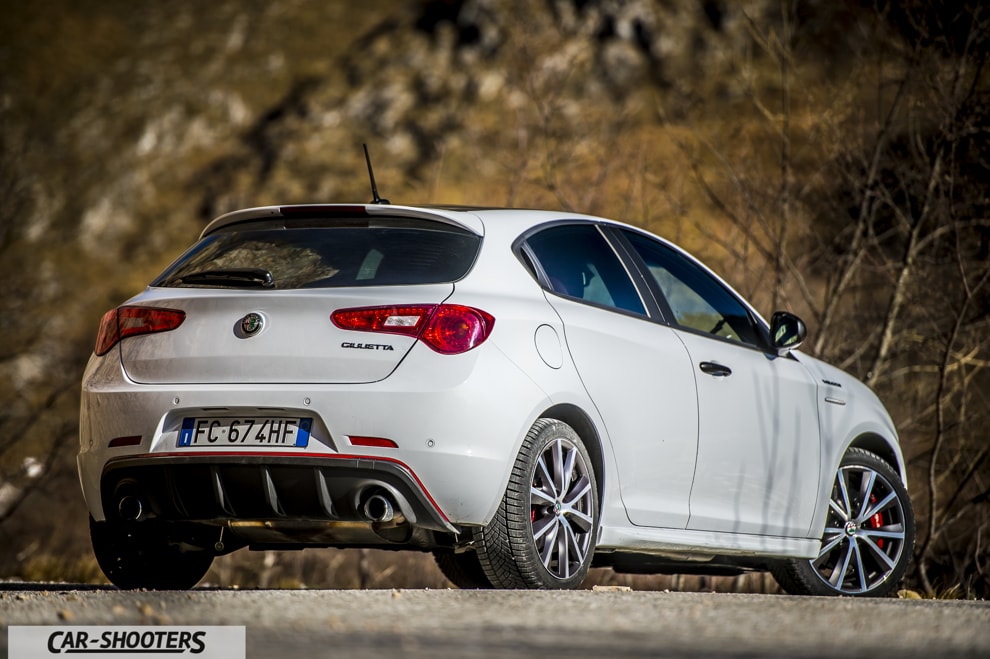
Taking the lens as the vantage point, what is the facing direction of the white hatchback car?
facing away from the viewer and to the right of the viewer
